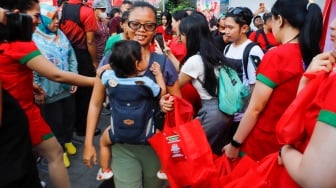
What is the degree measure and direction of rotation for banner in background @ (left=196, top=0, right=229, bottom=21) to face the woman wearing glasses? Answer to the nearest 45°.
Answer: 0° — it already faces them

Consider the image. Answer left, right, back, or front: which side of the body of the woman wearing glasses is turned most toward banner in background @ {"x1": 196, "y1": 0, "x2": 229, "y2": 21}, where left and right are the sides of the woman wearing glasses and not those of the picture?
back

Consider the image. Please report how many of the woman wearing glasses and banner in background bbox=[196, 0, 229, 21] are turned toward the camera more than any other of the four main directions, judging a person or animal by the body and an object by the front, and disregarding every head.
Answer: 2

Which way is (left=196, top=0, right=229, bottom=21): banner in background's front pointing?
toward the camera

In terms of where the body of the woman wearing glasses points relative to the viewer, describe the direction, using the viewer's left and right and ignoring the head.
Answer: facing the viewer
